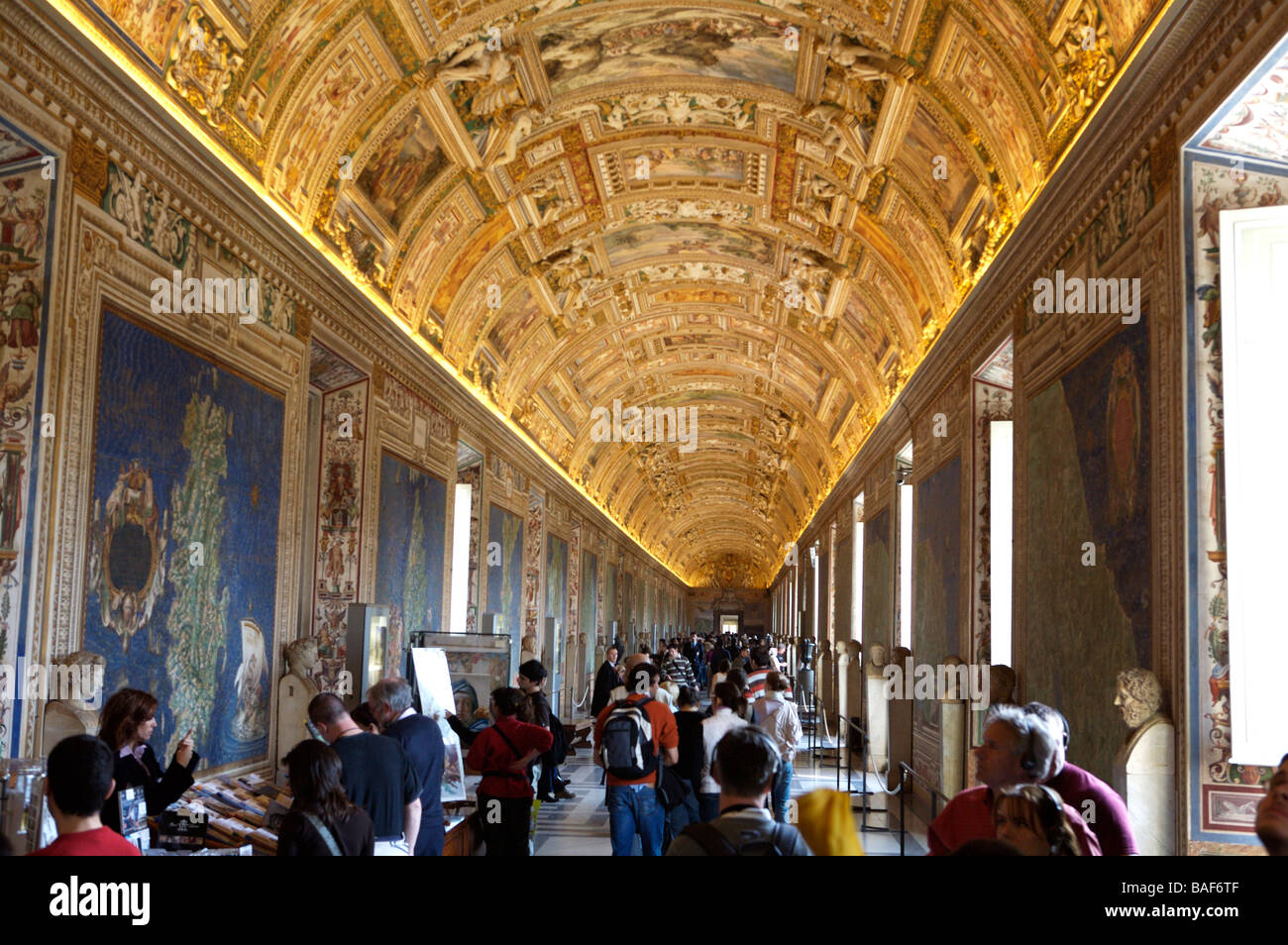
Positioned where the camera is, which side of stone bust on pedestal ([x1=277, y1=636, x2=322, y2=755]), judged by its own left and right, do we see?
right

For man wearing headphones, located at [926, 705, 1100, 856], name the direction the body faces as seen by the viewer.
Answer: to the viewer's left

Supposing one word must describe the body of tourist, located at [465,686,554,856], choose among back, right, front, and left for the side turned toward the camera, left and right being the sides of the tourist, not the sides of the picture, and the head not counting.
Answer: back

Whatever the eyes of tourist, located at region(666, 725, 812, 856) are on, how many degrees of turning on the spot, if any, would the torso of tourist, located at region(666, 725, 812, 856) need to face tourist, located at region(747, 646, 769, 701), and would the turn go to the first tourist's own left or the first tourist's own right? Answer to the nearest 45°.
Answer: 0° — they already face them

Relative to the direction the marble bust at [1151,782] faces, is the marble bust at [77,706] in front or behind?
in front

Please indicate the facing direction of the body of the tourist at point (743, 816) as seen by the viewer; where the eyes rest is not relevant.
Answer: away from the camera

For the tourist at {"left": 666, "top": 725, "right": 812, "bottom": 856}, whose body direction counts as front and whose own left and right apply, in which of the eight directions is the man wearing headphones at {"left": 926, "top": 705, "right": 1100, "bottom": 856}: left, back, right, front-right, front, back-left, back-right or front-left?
front-right

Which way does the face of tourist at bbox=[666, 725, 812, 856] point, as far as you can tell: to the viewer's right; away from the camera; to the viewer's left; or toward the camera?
away from the camera

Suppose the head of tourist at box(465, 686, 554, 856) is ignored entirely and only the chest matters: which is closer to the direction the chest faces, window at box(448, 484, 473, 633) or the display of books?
the window

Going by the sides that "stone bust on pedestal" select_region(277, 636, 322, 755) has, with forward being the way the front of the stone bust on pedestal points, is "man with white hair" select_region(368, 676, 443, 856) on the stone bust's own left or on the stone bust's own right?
on the stone bust's own right

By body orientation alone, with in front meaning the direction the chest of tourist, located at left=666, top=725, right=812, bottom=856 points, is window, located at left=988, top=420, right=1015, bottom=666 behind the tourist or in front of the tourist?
in front

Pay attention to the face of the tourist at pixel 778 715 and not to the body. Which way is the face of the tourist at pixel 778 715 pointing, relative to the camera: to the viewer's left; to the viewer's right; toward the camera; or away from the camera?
away from the camera

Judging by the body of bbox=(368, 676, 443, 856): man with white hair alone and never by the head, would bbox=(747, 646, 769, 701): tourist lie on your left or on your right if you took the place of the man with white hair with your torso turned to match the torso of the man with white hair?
on your right

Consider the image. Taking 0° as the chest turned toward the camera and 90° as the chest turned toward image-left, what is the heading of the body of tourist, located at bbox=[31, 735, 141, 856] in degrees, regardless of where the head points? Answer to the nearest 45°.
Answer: approximately 180°

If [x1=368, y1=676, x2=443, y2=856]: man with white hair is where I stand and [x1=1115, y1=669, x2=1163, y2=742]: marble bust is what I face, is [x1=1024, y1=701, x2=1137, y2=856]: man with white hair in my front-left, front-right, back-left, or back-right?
front-right
